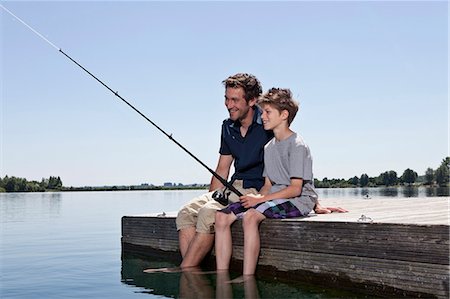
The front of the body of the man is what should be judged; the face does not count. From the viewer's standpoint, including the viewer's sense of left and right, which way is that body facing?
facing the viewer and to the left of the viewer

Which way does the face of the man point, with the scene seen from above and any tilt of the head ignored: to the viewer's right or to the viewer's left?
to the viewer's left
